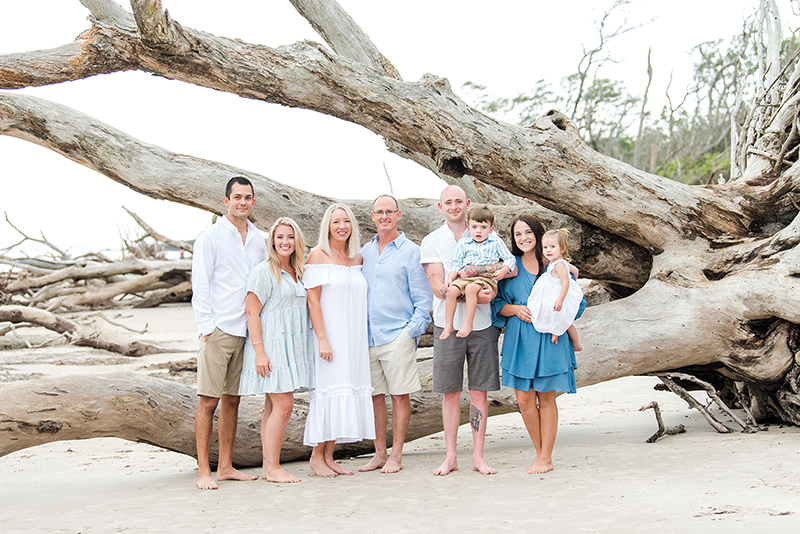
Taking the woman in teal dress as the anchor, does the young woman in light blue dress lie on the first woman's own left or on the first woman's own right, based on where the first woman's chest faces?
on the first woman's own right

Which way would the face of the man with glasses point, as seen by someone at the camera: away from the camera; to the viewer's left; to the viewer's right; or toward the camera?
toward the camera

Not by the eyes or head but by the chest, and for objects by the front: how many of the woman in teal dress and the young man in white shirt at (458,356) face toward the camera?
2

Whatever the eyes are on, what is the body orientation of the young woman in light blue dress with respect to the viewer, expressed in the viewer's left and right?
facing the viewer and to the right of the viewer

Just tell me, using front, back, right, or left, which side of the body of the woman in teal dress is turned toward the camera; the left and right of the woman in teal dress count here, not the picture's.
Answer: front

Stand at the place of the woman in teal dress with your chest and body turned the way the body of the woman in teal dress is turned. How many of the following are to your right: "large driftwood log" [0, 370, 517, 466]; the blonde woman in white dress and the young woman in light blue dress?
3

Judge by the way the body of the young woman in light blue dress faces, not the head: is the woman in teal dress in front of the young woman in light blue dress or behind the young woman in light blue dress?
in front

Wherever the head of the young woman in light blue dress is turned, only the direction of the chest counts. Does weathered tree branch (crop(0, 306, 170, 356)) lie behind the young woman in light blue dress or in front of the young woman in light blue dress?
behind

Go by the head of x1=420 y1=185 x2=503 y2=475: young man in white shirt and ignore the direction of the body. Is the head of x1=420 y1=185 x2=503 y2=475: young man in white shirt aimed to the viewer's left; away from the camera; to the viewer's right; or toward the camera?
toward the camera

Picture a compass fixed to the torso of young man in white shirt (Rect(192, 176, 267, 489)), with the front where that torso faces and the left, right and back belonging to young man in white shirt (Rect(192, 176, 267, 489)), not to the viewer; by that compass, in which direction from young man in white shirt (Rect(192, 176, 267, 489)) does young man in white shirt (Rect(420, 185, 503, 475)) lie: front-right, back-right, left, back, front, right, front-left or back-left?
front-left

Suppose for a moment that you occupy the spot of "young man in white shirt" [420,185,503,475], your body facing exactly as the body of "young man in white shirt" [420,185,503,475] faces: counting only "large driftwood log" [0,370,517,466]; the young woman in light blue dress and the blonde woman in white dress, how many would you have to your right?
3

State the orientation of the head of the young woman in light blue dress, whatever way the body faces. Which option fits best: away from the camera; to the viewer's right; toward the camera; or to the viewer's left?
toward the camera

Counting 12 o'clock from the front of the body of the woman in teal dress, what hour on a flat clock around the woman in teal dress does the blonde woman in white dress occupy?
The blonde woman in white dress is roughly at 3 o'clock from the woman in teal dress.

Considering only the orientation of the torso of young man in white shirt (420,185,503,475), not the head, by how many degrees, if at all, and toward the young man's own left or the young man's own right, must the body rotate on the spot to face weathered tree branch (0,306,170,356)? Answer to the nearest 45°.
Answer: approximately 135° to the young man's own right

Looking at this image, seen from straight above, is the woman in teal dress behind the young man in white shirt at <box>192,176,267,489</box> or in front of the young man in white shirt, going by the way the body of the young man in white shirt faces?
in front

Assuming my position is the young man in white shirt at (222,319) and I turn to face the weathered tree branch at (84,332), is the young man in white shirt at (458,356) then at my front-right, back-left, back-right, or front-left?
back-right

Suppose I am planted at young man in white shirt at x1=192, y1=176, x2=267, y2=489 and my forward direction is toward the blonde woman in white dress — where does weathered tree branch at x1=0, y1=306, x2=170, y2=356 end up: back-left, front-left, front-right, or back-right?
back-left
